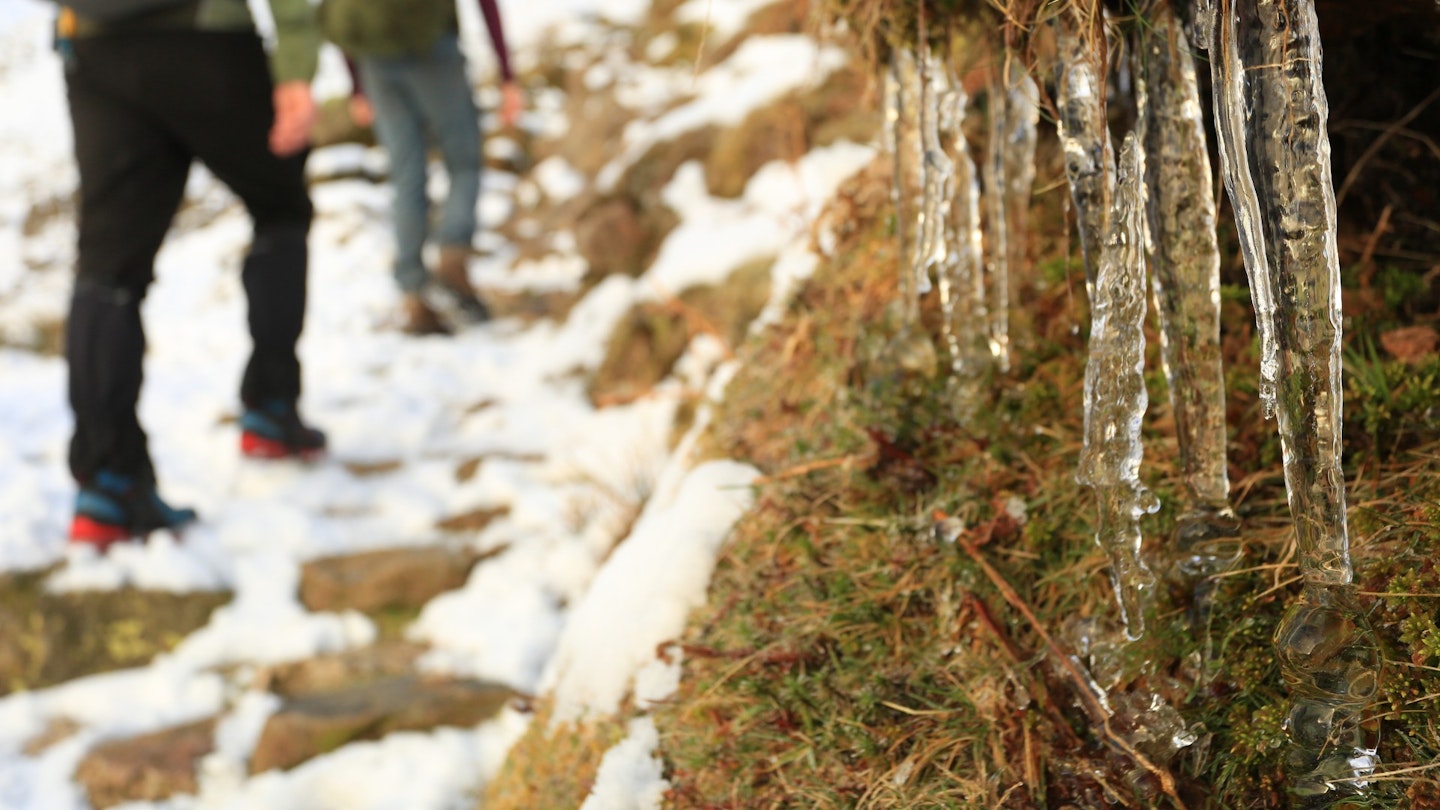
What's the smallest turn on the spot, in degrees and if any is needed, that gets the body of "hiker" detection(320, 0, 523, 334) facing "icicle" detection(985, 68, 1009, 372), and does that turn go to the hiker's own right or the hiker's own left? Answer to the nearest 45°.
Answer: approximately 135° to the hiker's own right

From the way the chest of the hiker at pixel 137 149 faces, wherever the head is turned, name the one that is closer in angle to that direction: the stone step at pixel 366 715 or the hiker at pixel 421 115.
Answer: the hiker

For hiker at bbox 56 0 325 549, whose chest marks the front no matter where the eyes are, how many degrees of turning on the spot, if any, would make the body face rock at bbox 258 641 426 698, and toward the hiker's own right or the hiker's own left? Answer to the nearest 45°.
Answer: approximately 135° to the hiker's own right

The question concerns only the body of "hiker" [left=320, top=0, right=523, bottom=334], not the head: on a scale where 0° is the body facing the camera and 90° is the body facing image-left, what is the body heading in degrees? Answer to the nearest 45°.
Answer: approximately 225°

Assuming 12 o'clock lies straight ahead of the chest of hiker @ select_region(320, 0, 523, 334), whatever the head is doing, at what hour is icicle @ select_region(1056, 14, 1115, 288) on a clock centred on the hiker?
The icicle is roughly at 4 o'clock from the hiker.

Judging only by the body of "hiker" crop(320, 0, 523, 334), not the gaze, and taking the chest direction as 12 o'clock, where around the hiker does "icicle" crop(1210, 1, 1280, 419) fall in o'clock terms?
The icicle is roughly at 4 o'clock from the hiker.

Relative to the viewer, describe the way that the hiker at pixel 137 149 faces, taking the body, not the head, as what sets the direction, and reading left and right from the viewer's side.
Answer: facing away from the viewer and to the right of the viewer

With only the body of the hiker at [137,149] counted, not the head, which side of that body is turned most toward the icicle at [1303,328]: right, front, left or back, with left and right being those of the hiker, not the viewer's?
right

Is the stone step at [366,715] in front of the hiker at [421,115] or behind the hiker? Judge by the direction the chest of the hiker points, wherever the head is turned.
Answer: behind
